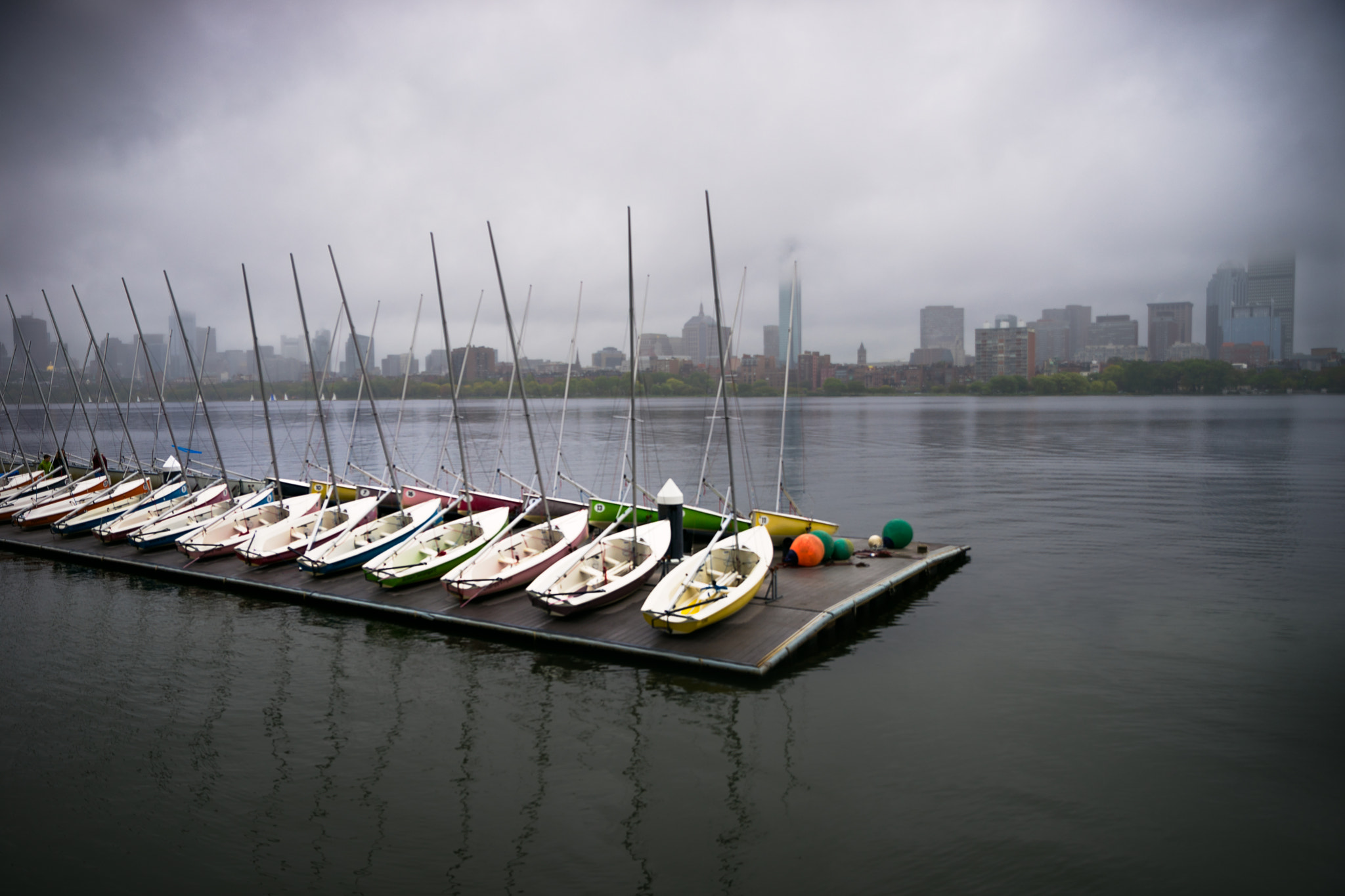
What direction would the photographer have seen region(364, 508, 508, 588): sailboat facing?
facing away from the viewer and to the right of the viewer

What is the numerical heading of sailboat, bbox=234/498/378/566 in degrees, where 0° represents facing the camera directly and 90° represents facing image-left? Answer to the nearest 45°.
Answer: approximately 225°

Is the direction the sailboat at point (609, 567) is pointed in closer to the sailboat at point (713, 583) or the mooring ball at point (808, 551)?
the mooring ball

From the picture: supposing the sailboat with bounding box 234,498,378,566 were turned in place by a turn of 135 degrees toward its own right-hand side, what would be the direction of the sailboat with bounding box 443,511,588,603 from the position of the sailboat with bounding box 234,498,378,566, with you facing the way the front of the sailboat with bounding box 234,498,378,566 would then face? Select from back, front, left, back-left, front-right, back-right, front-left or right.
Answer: front-left

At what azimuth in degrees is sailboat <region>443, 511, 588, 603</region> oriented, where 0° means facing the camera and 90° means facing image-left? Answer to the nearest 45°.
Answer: approximately 225°

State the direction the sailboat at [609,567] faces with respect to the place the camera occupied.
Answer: facing away from the viewer and to the right of the viewer

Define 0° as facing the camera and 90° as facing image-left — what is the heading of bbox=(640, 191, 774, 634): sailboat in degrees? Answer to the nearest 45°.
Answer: approximately 225°

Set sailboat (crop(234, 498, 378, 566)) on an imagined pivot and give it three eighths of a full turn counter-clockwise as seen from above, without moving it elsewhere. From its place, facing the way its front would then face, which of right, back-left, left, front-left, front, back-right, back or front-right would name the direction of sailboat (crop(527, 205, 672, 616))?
back-left

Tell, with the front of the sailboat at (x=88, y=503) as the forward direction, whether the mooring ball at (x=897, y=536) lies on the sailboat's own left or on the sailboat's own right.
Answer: on the sailboat's own right

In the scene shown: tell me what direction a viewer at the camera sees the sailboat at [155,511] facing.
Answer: facing away from the viewer and to the right of the viewer

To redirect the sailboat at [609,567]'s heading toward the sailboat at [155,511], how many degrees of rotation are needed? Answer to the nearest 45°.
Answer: approximately 90° to its left
